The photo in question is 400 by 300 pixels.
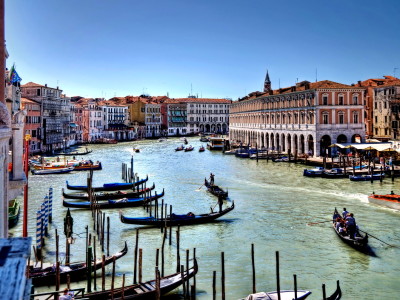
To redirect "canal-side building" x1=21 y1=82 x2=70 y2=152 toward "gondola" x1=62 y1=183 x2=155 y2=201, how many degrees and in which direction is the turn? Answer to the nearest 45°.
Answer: approximately 45° to its right

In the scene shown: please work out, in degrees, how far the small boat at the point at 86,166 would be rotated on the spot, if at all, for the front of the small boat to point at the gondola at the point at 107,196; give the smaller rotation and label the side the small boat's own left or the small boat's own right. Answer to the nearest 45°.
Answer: approximately 90° to the small boat's own right

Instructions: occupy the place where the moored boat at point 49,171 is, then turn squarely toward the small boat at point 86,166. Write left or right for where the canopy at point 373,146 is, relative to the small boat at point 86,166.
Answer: right

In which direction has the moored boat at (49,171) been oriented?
to the viewer's right

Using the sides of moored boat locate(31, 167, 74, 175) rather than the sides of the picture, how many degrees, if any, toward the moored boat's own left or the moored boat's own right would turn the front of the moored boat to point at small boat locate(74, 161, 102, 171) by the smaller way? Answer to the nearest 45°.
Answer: approximately 45° to the moored boat's own left
